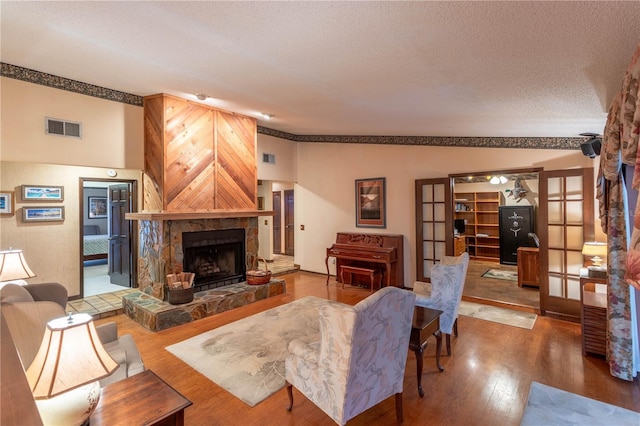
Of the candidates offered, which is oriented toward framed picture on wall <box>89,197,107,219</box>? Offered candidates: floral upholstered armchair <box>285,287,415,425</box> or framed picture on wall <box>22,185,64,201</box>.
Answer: the floral upholstered armchair

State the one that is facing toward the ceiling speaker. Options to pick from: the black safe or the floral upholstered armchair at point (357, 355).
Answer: the black safe

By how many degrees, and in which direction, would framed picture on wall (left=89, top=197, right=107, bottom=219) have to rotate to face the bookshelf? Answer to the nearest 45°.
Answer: approximately 45° to its left

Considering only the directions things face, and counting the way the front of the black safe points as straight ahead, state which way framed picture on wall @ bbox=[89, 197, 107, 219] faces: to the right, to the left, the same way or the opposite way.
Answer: to the left

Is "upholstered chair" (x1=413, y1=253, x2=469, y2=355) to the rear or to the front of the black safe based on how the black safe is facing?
to the front

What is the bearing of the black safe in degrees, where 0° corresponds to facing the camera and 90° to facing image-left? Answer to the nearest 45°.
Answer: approximately 0°

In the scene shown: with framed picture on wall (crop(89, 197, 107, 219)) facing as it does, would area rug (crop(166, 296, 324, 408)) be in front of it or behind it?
in front

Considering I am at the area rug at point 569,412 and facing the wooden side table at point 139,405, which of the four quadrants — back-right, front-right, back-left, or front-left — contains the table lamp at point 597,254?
back-right
